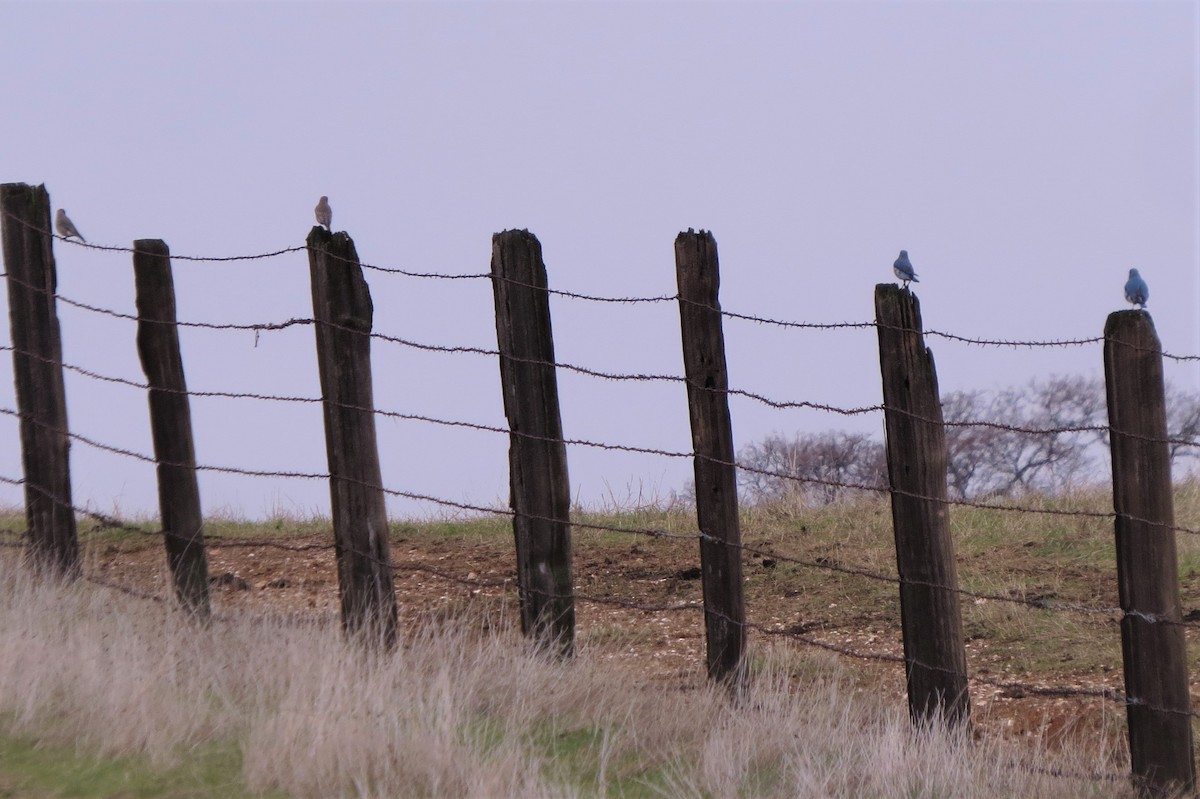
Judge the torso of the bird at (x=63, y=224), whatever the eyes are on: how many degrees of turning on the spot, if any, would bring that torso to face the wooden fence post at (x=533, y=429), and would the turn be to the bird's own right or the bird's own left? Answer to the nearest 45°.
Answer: approximately 135° to the bird's own left

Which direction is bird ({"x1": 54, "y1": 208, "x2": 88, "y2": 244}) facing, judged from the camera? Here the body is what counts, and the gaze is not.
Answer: to the viewer's left

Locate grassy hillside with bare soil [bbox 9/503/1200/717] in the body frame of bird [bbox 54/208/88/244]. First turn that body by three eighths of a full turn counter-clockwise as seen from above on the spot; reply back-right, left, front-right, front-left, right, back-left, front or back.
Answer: front

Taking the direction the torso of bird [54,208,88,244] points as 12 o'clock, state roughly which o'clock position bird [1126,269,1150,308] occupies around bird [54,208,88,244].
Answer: bird [1126,269,1150,308] is roughly at 7 o'clock from bird [54,208,88,244].

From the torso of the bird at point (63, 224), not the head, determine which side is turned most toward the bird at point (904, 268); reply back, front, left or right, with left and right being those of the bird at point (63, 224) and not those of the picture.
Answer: back

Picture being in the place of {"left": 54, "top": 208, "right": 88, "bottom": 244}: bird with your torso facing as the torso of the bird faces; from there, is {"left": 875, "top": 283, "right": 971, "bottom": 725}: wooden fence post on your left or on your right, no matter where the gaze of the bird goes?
on your left

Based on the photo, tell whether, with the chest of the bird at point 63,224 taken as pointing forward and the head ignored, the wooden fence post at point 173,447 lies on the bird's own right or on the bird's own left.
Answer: on the bird's own left

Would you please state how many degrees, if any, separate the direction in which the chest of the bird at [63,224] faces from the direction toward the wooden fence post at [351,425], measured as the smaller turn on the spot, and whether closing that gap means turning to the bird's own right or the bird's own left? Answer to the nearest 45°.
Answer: approximately 135° to the bird's own left
